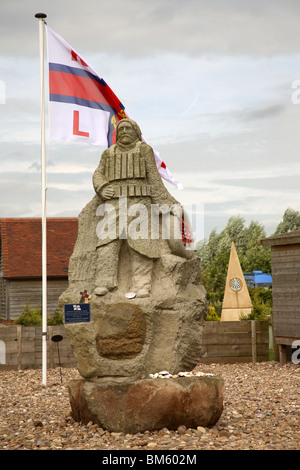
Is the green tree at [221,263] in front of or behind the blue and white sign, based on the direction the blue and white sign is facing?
behind

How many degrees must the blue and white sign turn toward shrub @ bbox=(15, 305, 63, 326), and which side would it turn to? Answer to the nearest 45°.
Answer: approximately 180°

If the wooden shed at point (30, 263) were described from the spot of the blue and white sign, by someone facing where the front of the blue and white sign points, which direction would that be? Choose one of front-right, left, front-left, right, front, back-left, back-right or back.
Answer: back

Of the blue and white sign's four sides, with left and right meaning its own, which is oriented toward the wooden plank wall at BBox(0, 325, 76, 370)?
back

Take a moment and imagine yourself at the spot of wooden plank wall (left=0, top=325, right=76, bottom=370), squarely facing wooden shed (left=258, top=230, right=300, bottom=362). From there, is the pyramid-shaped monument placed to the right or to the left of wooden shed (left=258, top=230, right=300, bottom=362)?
left

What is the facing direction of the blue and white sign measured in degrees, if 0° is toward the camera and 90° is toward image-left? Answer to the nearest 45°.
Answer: approximately 0°

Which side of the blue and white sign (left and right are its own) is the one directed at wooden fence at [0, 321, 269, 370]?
back
